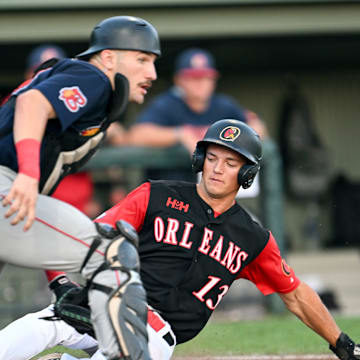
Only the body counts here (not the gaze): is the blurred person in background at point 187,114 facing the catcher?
yes

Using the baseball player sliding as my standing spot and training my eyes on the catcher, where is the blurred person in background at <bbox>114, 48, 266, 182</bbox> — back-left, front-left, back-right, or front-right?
back-right

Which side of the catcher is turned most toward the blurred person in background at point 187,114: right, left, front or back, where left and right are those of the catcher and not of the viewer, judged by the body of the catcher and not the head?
left

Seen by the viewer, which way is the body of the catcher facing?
to the viewer's right

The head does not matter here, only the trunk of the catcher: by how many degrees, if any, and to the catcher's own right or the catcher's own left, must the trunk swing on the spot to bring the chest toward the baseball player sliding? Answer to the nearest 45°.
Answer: approximately 45° to the catcher's own left

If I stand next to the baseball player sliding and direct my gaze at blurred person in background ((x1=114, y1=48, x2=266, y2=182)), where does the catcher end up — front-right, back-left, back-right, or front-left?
back-left

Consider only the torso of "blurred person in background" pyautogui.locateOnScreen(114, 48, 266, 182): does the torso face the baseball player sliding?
yes

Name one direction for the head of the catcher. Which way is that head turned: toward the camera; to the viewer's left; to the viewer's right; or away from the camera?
to the viewer's right

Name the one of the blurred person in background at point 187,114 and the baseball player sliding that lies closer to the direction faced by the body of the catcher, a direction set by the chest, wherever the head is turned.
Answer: the baseball player sliding

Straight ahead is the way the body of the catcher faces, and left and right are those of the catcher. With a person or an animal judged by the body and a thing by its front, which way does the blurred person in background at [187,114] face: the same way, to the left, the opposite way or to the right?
to the right
